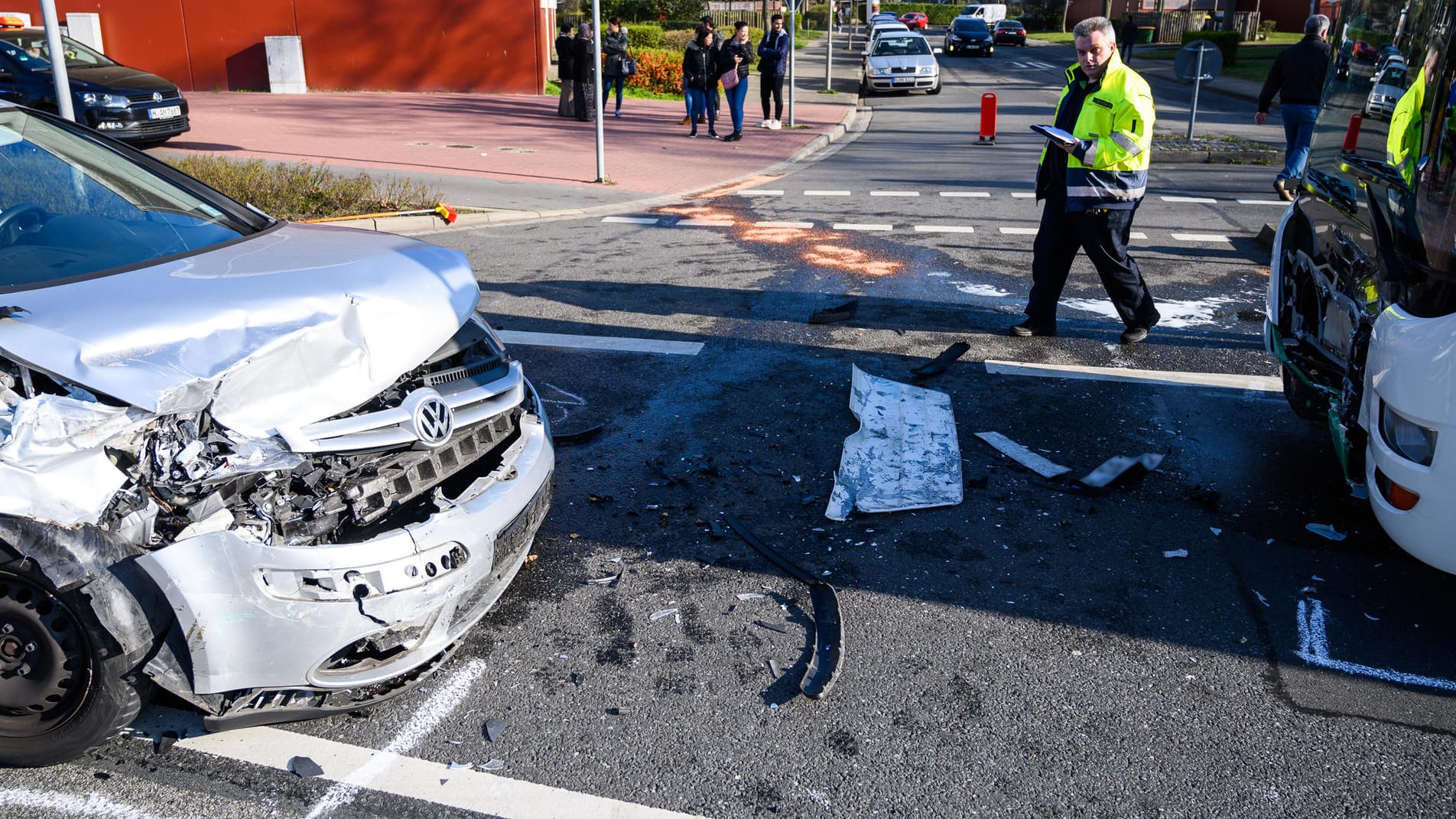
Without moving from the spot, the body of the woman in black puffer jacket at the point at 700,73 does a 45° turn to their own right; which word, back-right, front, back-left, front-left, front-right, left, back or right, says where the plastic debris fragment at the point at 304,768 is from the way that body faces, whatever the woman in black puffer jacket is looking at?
front

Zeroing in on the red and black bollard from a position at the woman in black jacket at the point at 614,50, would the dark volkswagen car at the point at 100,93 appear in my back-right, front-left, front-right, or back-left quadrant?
back-right

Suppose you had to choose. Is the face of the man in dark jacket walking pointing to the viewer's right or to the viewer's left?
to the viewer's right

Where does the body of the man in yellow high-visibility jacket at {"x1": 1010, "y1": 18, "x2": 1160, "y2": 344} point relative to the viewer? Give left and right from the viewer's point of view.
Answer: facing the viewer and to the left of the viewer

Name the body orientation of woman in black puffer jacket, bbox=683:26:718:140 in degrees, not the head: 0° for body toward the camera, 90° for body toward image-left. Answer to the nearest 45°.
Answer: approximately 315°

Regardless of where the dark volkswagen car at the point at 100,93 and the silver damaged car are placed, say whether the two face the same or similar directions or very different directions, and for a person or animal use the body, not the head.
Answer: same or similar directions

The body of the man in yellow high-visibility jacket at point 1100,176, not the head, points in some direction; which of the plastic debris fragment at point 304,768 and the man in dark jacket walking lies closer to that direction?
the plastic debris fragment

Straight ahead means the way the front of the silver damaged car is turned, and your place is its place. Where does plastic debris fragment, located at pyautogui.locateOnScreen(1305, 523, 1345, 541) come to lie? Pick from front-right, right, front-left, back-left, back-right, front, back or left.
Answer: front-left

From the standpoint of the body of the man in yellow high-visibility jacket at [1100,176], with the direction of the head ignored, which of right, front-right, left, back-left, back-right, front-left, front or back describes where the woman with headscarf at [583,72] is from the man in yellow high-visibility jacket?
right

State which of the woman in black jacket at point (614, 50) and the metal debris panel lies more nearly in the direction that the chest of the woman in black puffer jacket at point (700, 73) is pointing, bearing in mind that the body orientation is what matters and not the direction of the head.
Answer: the metal debris panel

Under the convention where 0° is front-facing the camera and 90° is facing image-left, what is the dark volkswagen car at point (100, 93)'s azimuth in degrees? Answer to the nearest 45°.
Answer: approximately 315°

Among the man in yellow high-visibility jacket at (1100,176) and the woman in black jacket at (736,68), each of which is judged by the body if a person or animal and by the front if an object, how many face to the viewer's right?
0
